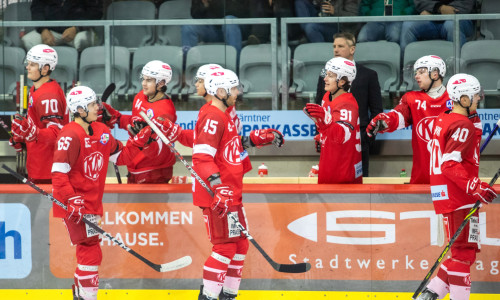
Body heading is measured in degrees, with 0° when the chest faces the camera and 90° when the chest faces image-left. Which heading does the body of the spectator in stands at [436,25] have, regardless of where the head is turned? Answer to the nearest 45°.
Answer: approximately 0°

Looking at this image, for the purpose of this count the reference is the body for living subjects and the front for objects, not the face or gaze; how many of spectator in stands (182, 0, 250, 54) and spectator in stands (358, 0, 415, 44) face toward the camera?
2

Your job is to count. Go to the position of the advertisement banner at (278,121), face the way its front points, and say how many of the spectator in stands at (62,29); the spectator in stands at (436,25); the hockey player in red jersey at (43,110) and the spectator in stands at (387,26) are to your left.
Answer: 2

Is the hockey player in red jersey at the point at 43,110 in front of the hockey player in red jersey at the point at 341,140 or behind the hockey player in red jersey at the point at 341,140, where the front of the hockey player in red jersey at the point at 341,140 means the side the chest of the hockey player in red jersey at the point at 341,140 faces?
in front

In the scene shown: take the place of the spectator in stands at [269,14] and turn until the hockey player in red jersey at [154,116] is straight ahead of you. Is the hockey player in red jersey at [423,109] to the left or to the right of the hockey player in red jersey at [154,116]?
left

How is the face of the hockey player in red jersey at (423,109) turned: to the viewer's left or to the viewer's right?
to the viewer's left

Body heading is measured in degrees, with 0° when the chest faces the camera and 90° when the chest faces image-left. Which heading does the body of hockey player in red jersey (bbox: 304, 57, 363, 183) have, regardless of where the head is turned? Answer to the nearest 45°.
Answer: approximately 90°

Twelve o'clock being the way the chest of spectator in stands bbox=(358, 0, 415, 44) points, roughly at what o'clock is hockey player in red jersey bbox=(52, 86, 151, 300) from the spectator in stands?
The hockey player in red jersey is roughly at 1 o'clock from the spectator in stands.
